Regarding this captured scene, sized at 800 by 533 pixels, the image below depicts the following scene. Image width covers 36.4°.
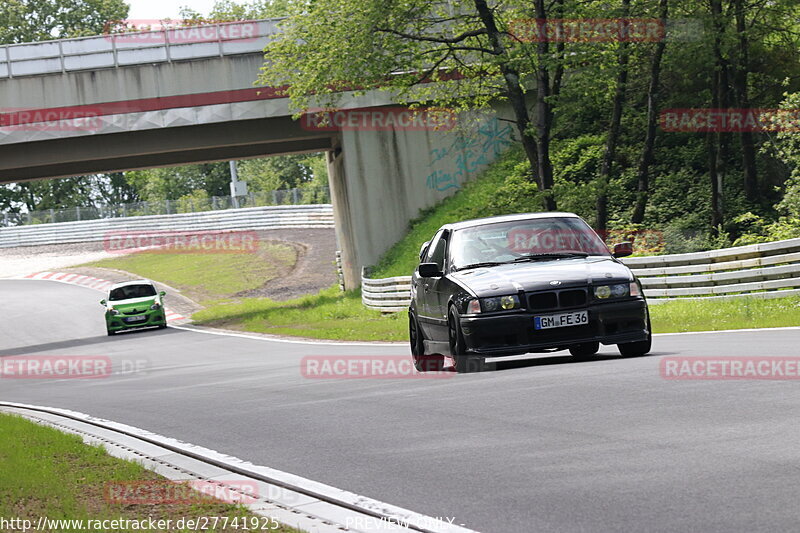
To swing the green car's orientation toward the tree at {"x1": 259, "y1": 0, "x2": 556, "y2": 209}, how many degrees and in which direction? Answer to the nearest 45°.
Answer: approximately 45° to its left

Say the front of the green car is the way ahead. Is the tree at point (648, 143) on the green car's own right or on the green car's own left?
on the green car's own left

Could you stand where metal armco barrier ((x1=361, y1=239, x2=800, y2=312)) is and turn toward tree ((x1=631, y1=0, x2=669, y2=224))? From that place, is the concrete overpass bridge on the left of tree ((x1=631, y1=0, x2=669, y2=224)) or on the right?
left

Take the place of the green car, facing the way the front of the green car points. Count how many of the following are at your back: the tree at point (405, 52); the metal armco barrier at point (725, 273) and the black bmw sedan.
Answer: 0

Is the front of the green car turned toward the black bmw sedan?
yes

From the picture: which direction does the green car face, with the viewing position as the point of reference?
facing the viewer

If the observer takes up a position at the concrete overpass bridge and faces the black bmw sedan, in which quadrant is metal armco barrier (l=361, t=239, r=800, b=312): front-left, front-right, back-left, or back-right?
front-left
